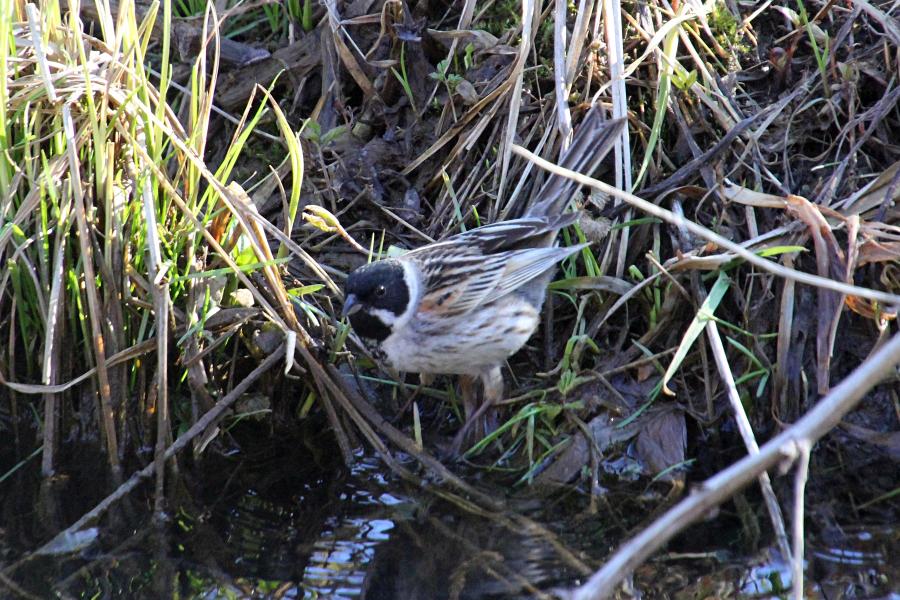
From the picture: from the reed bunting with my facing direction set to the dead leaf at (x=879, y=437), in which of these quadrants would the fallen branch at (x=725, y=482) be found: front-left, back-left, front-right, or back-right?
front-right

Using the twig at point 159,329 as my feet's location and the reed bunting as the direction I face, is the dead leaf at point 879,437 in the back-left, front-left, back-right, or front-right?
front-right

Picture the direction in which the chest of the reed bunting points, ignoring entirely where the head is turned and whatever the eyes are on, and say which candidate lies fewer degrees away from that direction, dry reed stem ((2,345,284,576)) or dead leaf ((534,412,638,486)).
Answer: the dry reed stem

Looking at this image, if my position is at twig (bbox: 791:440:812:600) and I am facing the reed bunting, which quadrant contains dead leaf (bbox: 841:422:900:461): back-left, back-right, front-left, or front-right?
front-right

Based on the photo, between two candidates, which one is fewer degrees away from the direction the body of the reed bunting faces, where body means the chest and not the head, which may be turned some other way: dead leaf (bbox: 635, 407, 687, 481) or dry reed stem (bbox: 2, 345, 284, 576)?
the dry reed stem

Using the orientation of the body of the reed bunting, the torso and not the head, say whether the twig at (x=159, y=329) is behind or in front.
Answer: in front

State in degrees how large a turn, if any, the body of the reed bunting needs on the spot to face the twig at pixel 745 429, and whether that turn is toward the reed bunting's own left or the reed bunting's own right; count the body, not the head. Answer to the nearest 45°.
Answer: approximately 135° to the reed bunting's own left

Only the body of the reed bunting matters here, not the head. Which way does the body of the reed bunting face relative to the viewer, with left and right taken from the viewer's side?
facing to the left of the viewer

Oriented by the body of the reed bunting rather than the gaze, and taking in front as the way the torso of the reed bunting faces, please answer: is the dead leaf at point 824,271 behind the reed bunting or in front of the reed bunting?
behind

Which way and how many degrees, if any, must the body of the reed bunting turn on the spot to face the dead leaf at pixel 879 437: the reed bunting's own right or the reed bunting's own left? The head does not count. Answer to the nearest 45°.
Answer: approximately 180°
